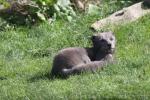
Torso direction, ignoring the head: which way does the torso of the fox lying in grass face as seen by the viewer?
to the viewer's right

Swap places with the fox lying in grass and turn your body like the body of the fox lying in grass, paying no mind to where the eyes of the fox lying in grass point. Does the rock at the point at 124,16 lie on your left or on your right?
on your left
